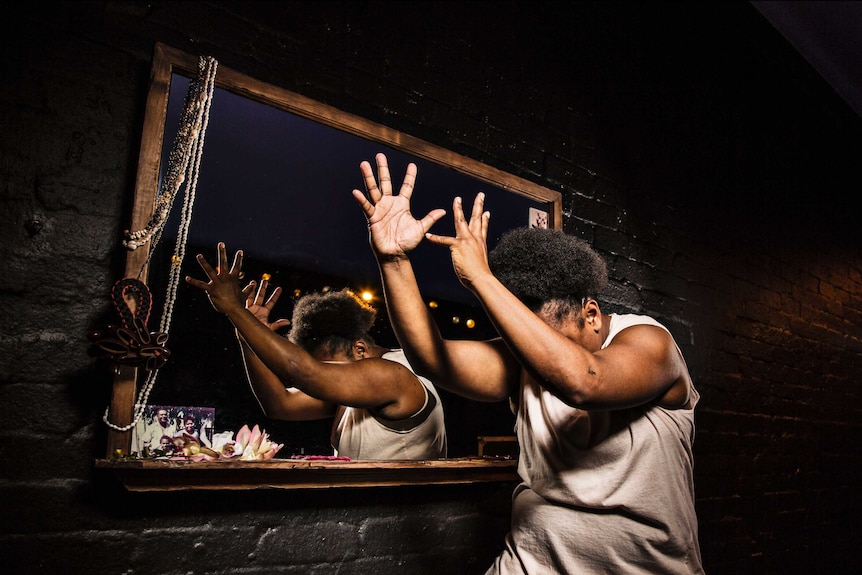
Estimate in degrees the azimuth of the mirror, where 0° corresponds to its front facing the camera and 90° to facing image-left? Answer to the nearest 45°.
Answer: approximately 315°

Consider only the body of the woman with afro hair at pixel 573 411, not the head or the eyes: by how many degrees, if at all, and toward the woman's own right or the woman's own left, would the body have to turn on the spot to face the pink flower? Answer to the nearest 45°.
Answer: approximately 45° to the woman's own right

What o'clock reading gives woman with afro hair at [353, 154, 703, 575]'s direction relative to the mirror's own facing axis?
The woman with afro hair is roughly at 11 o'clock from the mirror.

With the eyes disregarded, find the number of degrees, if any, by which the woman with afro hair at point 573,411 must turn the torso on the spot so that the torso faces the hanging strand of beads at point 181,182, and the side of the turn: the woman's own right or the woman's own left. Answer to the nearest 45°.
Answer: approximately 45° to the woman's own right
